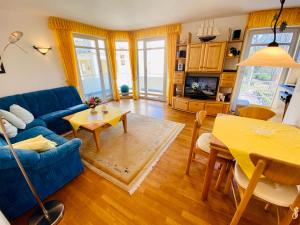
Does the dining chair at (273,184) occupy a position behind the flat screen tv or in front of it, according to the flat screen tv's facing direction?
in front

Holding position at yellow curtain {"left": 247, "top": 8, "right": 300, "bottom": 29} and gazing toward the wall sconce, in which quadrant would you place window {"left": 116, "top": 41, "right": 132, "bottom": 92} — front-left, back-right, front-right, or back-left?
front-right

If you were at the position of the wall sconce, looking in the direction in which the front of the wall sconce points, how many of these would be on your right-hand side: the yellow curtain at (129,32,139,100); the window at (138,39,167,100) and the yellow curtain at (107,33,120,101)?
0

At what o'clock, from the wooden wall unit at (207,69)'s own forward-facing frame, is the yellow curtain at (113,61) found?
The yellow curtain is roughly at 3 o'clock from the wooden wall unit.

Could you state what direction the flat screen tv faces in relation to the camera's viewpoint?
facing the viewer

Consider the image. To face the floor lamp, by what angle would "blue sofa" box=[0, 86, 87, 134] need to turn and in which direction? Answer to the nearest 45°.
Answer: approximately 45° to its right

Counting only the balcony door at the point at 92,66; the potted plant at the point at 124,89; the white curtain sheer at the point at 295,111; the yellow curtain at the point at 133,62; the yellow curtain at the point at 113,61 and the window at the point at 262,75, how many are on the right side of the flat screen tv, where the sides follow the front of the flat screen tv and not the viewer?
4

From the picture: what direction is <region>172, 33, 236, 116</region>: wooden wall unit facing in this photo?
toward the camera

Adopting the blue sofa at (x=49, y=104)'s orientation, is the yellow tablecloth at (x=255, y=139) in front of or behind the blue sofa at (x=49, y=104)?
in front

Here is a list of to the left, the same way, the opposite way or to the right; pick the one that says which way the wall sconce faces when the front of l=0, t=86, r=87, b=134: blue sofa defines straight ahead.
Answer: the same way

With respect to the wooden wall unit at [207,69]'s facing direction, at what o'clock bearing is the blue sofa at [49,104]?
The blue sofa is roughly at 2 o'clock from the wooden wall unit.

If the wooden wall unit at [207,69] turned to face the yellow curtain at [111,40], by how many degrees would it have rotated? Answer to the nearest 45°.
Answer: approximately 90° to its right

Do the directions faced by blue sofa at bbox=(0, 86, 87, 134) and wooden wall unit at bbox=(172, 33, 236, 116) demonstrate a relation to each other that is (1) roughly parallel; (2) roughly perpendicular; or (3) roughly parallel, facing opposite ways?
roughly perpendicular

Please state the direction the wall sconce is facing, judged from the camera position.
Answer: facing the viewer and to the right of the viewer

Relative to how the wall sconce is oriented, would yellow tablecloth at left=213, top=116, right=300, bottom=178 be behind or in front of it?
in front

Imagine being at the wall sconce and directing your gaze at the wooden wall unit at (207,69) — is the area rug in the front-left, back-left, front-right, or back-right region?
front-right
